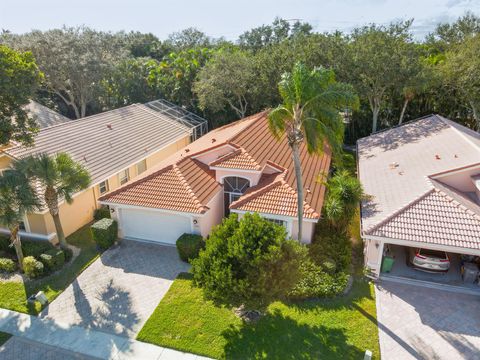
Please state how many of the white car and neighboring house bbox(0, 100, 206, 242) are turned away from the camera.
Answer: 1

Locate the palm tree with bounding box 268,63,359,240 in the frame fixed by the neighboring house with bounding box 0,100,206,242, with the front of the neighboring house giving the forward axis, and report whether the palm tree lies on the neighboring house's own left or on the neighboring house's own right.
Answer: on the neighboring house's own left

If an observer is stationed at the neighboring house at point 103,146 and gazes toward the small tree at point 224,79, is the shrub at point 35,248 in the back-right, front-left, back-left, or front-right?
back-right

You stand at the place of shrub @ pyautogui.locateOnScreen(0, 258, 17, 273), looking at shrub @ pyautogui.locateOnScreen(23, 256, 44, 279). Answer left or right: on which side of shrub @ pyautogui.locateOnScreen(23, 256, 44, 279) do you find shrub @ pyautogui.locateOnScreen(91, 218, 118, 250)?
left

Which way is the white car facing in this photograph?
away from the camera

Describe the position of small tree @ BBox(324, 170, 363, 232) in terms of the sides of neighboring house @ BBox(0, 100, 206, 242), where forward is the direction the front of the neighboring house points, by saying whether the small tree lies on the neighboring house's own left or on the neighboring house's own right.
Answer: on the neighboring house's own left

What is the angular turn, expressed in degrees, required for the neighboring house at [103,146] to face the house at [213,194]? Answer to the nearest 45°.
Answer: approximately 90° to its left

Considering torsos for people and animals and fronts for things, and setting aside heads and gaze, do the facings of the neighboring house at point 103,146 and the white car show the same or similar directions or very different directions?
very different directions

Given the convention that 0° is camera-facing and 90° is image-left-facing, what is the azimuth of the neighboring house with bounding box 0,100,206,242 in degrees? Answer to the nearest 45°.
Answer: approximately 45°

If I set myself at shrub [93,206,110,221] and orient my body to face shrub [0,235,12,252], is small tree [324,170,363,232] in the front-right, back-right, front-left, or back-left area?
back-left
